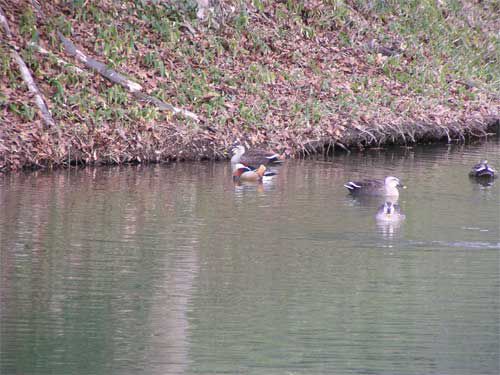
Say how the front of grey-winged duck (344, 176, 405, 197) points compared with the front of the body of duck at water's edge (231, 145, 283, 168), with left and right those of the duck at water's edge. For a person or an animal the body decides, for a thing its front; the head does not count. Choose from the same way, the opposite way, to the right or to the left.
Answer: the opposite way

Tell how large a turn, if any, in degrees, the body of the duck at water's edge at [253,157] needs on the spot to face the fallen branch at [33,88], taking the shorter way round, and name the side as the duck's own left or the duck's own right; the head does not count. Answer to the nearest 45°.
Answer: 0° — it already faces it

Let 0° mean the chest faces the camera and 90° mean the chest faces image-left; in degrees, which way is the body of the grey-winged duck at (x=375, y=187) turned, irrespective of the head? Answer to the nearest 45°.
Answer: approximately 270°

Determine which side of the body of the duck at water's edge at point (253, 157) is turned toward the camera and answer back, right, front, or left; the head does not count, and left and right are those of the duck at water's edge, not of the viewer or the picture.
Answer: left

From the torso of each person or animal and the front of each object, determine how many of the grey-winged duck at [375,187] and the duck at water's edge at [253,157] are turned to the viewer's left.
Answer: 1

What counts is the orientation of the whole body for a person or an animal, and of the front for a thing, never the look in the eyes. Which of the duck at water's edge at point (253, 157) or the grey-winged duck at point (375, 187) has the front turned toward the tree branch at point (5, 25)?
the duck at water's edge

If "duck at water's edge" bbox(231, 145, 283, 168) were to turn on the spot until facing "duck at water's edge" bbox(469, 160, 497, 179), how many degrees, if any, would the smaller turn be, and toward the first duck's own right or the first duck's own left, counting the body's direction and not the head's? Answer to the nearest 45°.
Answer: approximately 180°

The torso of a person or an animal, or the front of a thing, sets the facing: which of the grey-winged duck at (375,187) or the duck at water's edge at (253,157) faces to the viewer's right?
the grey-winged duck

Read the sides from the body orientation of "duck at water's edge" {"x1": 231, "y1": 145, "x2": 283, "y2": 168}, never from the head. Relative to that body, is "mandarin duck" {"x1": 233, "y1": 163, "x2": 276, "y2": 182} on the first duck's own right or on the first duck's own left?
on the first duck's own left
